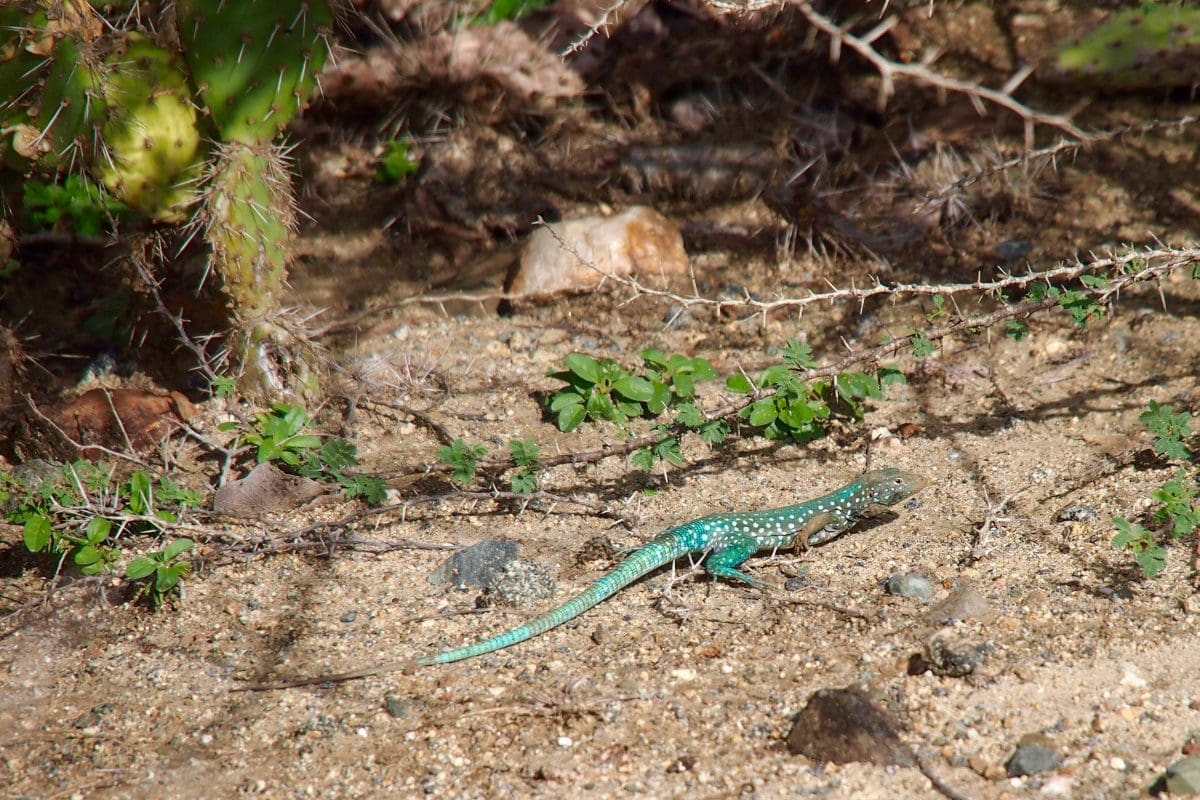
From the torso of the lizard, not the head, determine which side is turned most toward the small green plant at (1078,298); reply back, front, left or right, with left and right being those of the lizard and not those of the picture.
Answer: front

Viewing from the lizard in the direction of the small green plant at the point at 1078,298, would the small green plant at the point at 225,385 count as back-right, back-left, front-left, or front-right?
back-left

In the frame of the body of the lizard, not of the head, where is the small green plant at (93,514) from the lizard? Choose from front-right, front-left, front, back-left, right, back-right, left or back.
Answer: back-left

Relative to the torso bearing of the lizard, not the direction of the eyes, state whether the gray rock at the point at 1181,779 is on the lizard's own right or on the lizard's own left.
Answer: on the lizard's own right

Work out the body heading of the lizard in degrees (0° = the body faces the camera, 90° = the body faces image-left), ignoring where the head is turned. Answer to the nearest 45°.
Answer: approximately 225°

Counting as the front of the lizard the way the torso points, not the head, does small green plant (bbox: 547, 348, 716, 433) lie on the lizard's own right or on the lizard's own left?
on the lizard's own left

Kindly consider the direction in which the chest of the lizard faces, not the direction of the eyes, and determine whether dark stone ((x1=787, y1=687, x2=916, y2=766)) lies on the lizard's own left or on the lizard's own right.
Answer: on the lizard's own right

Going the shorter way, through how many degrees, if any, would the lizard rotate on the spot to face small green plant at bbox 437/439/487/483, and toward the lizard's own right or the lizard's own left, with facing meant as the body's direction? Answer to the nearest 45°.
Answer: approximately 90° to the lizard's own left

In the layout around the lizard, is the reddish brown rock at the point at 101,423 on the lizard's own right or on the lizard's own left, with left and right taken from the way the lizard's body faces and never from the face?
on the lizard's own left

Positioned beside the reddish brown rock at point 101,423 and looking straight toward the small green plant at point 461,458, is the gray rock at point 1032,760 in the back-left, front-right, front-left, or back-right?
front-right

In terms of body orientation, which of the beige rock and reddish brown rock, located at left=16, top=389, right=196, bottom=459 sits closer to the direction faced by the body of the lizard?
the beige rock

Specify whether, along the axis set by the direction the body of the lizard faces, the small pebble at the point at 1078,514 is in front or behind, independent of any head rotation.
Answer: in front
